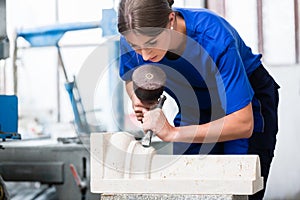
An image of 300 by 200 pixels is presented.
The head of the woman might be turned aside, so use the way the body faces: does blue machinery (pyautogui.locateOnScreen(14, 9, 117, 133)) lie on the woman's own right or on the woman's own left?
on the woman's own right

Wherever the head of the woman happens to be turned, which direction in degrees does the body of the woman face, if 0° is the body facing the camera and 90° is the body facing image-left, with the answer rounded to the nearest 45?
approximately 45°
